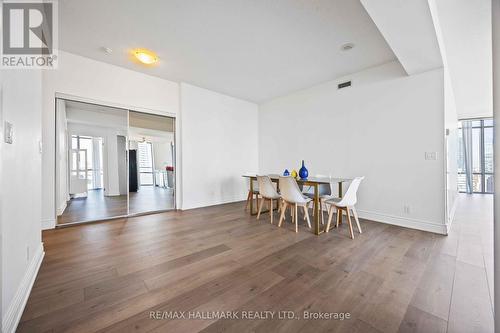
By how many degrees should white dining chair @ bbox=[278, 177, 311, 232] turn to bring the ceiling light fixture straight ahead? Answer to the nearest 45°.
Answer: approximately 135° to its left

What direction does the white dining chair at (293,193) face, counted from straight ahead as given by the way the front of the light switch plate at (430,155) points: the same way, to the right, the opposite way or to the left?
the opposite way

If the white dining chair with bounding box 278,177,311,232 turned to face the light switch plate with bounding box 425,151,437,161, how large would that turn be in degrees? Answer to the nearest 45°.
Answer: approximately 45° to its right

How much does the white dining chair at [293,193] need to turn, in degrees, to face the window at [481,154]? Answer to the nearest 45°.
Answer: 0° — it already faces it

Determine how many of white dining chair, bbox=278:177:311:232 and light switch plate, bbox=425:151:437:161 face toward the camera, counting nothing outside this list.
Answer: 1

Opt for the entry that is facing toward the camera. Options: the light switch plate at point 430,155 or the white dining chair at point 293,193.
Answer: the light switch plate

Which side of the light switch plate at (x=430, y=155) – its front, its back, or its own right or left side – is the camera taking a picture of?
front

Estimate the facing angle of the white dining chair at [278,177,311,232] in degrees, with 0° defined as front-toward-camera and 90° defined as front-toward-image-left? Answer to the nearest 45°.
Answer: approximately 225°
